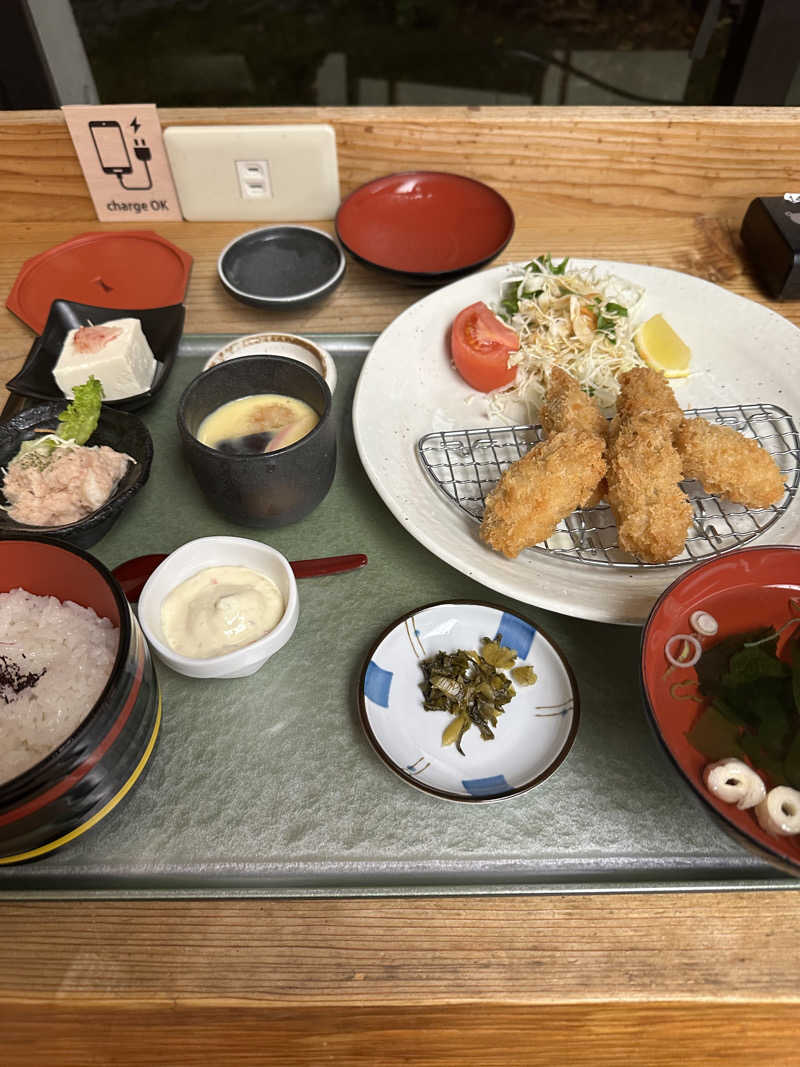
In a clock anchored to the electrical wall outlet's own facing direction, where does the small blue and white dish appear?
The small blue and white dish is roughly at 12 o'clock from the electrical wall outlet.

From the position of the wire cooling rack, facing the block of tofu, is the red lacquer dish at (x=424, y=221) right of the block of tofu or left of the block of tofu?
right

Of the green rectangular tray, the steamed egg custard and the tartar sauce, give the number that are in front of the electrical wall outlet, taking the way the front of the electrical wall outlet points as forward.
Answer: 3

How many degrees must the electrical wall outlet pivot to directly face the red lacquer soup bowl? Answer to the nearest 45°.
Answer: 0° — it already faces it

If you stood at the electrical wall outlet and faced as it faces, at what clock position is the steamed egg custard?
The steamed egg custard is roughly at 12 o'clock from the electrical wall outlet.

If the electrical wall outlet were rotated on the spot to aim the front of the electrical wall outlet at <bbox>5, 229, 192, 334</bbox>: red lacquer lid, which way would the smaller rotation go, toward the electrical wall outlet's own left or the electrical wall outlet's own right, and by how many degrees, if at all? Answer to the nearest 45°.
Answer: approximately 45° to the electrical wall outlet's own right

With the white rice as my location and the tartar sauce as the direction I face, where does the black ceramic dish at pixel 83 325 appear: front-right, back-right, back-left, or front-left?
front-left

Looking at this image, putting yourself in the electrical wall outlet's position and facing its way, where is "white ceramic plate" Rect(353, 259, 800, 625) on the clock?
The white ceramic plate is roughly at 11 o'clock from the electrical wall outlet.

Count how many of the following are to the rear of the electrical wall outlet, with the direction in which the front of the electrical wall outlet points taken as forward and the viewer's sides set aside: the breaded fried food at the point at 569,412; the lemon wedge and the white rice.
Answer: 0

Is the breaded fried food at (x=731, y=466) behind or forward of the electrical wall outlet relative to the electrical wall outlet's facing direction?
forward

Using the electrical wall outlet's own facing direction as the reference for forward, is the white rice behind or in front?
in front

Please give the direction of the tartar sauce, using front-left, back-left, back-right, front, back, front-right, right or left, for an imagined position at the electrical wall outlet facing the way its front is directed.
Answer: front

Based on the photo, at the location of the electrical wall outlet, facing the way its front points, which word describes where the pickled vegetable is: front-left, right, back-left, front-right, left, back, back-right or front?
front

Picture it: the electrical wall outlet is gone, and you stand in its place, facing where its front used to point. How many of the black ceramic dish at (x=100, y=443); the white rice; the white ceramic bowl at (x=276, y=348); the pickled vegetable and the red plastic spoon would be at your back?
0

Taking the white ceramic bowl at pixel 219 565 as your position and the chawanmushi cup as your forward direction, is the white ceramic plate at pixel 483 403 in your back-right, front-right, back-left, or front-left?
front-right

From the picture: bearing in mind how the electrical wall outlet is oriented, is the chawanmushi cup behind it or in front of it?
in front

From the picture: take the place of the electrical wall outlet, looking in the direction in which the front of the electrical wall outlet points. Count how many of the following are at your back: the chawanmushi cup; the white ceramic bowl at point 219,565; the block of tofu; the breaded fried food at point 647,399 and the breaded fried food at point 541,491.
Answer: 0

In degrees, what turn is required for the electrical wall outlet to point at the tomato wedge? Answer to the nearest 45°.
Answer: approximately 45° to its left

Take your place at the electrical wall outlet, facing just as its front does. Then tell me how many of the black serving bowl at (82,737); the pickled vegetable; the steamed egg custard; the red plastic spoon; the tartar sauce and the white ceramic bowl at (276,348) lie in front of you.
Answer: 6

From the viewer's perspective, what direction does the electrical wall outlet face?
toward the camera
